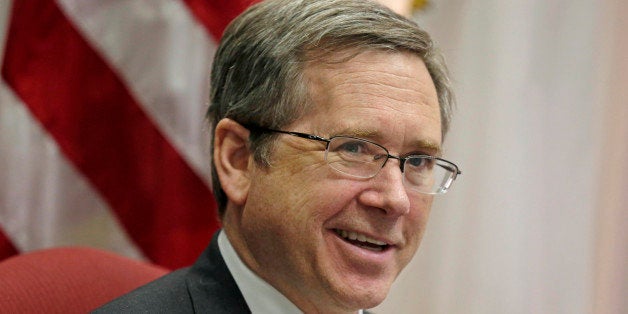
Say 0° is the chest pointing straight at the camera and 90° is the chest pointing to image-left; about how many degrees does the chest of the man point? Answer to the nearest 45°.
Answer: approximately 315°

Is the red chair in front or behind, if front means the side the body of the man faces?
behind

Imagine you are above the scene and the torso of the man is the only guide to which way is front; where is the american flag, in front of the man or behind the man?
behind

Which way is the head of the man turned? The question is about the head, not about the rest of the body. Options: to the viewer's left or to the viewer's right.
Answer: to the viewer's right
